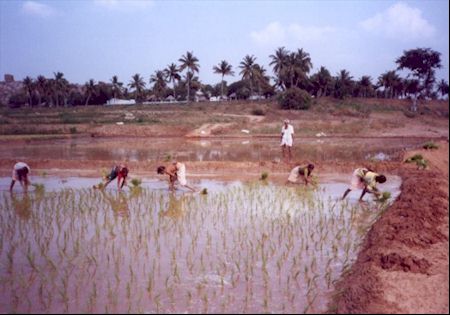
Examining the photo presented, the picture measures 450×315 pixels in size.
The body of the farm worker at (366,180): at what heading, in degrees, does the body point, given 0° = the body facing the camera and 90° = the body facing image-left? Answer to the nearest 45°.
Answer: approximately 270°

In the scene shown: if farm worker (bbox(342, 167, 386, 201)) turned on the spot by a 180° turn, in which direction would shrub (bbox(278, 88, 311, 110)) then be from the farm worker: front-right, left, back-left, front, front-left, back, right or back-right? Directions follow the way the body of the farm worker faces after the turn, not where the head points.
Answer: right

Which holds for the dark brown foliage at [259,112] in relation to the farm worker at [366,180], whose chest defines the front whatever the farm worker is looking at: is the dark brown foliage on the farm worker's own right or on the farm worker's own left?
on the farm worker's own left

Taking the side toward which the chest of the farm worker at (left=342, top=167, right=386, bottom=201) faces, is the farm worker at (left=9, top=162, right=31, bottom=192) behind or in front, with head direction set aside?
behind
